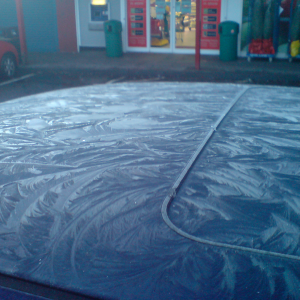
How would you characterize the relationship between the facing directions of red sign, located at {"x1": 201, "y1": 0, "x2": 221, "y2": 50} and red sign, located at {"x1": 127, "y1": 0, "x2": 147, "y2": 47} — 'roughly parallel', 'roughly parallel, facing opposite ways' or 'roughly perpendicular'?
roughly parallel

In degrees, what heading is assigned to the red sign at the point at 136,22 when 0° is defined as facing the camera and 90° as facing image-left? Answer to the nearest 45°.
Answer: approximately 0°

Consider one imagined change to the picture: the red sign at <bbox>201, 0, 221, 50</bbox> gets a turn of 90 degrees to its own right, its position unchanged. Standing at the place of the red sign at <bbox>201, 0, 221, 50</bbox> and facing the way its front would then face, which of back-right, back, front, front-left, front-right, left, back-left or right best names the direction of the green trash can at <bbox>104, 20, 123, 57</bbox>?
front

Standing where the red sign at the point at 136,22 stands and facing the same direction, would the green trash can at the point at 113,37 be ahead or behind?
ahead

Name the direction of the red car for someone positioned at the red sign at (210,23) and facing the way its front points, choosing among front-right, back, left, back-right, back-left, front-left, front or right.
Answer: front-right

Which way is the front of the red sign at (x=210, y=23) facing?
toward the camera

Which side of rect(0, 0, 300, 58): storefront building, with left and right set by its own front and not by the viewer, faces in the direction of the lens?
front

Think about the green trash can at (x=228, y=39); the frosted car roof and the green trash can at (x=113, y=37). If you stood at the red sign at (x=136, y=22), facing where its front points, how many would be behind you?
0

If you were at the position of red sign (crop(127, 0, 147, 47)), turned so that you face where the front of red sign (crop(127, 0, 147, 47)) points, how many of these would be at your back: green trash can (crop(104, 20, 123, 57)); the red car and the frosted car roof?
0

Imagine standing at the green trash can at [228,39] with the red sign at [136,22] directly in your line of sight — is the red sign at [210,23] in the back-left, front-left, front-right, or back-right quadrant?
front-right

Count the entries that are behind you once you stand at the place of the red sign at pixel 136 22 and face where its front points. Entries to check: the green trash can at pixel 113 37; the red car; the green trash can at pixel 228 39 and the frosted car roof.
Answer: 0

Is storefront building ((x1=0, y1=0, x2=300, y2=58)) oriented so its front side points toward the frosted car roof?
yes

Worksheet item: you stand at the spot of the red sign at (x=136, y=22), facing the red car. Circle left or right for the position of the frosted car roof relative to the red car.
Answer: left

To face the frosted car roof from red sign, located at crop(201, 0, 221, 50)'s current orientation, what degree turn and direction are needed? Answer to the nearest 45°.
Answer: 0° — it already faces it

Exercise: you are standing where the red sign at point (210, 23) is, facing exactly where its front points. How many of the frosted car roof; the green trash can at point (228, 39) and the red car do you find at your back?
0

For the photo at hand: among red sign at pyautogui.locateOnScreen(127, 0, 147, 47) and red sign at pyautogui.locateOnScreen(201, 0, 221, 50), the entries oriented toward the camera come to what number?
2

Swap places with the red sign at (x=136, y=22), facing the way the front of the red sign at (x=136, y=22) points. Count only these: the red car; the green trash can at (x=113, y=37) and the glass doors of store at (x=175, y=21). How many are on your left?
1

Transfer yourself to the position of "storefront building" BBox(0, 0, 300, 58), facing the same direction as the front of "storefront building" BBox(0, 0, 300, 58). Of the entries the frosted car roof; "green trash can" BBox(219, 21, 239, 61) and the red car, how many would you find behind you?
0

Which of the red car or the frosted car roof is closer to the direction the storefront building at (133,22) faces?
the frosted car roof
